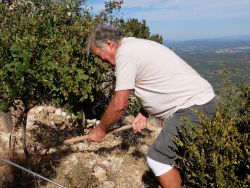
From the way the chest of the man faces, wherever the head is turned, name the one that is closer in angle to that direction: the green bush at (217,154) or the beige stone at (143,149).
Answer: the beige stone

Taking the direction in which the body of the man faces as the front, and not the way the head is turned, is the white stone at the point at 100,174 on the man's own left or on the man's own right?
on the man's own right

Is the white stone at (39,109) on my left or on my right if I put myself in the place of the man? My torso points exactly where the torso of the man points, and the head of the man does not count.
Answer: on my right

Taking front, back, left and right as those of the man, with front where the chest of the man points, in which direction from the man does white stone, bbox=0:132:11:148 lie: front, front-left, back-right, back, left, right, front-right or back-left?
front-right

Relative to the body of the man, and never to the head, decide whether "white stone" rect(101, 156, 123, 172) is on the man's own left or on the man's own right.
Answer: on the man's own right

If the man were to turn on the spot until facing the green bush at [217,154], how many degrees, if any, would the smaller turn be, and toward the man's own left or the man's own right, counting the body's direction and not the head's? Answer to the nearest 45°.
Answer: approximately 135° to the man's own left

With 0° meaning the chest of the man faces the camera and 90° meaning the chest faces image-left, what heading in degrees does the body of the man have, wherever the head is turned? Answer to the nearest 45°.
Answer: approximately 90°
